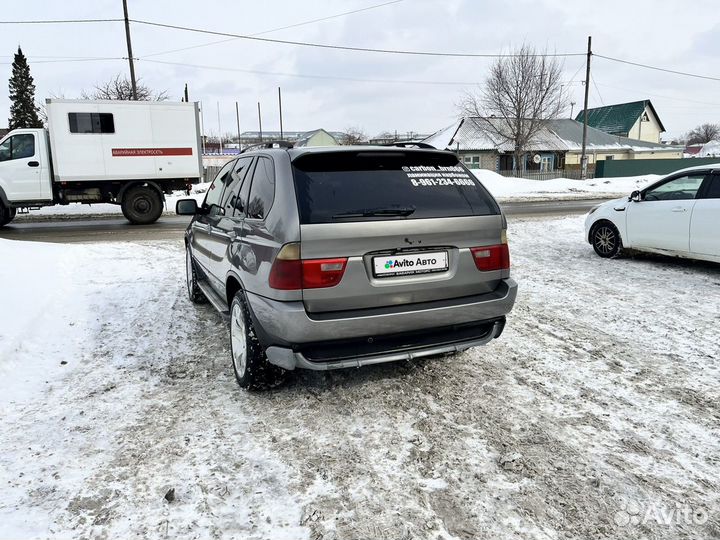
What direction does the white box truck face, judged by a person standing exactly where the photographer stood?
facing to the left of the viewer

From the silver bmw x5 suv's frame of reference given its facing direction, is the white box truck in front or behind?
in front

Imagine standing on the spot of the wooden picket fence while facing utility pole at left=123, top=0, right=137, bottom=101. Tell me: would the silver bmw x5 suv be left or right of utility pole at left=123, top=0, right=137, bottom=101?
left

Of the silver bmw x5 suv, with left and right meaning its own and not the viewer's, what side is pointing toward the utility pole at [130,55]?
front

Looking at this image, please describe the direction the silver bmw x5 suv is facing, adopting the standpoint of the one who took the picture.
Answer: facing away from the viewer and to the left of the viewer

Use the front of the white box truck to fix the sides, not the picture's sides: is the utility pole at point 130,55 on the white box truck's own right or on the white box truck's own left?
on the white box truck's own right

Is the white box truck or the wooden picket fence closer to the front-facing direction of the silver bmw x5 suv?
the white box truck

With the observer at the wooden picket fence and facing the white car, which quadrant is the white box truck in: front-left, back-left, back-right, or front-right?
front-right

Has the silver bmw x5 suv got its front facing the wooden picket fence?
no

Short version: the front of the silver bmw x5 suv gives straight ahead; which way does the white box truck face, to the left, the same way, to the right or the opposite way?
to the left

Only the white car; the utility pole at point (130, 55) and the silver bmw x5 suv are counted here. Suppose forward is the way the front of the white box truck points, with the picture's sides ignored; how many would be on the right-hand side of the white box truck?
1

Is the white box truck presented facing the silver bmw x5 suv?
no

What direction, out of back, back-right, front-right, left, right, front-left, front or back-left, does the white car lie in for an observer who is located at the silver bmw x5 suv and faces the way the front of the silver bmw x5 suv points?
right

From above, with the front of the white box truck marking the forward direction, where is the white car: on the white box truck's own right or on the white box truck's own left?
on the white box truck's own left

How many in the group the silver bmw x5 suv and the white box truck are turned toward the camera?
0
